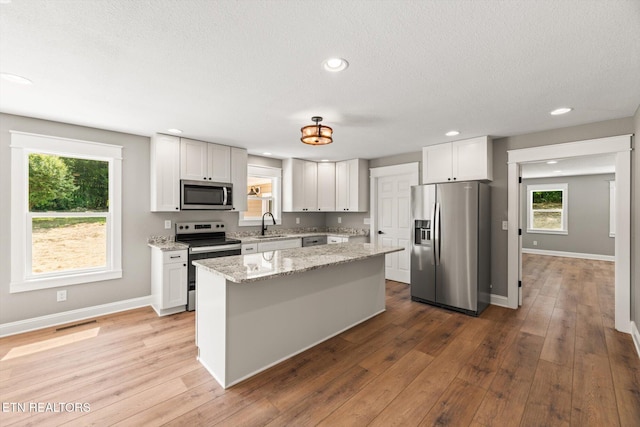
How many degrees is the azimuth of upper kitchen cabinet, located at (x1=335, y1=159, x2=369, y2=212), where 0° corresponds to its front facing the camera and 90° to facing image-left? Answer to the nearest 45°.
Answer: approximately 45°

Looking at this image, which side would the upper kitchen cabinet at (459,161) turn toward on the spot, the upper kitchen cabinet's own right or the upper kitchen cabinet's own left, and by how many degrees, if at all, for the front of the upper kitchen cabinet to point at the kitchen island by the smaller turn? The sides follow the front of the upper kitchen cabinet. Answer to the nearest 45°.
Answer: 0° — it already faces it

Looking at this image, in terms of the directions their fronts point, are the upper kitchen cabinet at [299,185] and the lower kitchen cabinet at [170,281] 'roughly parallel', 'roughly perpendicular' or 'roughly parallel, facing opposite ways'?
roughly parallel

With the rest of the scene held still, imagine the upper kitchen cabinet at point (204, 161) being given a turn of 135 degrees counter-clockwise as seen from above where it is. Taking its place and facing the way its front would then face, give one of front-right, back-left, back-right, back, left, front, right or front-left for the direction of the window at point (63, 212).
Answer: left

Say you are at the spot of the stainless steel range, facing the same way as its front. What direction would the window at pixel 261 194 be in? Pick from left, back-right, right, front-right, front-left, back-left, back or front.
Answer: left

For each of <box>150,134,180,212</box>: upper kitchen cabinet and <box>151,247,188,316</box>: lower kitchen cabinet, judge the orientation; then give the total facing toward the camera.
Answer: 2

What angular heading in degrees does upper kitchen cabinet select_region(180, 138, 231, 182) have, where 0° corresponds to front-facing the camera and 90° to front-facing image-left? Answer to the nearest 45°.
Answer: approximately 315°

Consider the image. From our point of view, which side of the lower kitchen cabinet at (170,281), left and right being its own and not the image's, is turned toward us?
front

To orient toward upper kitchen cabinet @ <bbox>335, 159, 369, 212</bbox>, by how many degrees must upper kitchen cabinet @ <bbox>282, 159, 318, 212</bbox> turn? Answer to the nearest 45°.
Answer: approximately 45° to its left

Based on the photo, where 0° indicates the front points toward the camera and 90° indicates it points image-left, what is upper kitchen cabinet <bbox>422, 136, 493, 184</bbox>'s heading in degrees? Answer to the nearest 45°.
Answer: approximately 45°

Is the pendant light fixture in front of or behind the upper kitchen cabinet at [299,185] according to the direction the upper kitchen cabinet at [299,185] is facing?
in front

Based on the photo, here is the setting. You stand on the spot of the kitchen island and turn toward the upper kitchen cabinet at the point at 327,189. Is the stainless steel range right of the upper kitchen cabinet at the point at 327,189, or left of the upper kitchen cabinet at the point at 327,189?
left

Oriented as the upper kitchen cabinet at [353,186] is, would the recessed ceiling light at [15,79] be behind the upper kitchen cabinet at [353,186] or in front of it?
in front

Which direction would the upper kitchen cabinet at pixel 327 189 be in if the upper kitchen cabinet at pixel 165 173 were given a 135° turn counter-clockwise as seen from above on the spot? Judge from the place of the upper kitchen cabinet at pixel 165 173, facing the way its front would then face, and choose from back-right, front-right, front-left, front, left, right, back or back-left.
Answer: front-right
